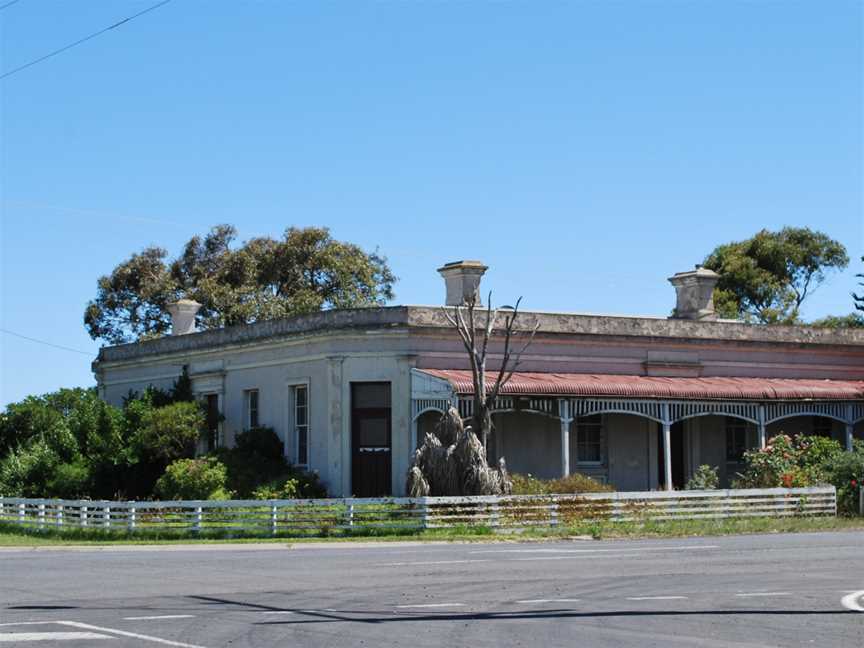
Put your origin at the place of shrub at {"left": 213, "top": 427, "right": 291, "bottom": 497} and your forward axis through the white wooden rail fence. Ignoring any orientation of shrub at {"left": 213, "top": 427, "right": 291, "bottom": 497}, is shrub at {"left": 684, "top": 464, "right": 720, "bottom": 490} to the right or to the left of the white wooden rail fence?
left

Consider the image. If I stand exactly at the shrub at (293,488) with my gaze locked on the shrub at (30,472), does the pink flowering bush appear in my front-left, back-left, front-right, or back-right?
back-right
